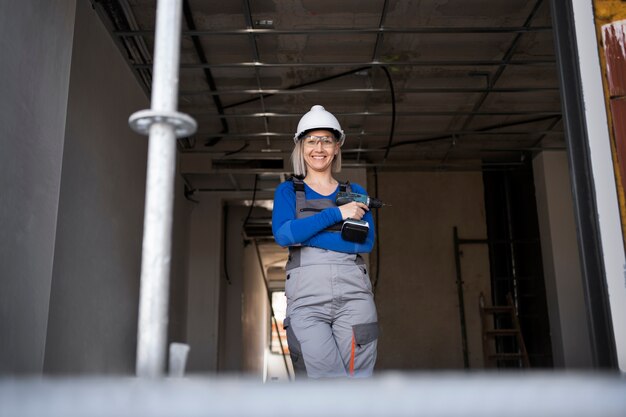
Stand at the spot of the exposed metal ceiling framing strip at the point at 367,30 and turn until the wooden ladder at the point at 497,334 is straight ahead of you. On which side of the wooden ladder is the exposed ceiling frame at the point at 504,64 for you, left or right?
right

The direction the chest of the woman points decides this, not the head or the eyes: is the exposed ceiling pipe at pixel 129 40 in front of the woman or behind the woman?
behind

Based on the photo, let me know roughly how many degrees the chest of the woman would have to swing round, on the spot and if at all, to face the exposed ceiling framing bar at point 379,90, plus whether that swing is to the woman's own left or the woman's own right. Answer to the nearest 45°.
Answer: approximately 180°

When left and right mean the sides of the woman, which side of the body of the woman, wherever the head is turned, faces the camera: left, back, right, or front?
front

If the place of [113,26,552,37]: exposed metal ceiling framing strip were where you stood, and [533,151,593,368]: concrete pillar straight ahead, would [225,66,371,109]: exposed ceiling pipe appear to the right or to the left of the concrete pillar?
left

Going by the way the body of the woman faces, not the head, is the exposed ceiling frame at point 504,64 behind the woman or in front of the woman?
behind

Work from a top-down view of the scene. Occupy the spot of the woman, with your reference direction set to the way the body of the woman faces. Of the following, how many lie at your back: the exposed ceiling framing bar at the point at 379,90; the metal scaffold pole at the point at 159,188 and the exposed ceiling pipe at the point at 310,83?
2

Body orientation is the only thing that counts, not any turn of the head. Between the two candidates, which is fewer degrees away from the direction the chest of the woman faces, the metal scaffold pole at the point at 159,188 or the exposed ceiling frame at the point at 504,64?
the metal scaffold pole

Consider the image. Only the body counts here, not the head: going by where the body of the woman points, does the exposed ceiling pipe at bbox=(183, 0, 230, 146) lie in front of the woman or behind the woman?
behind

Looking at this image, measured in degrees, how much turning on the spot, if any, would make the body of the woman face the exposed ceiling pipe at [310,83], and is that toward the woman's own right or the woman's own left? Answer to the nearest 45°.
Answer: approximately 180°

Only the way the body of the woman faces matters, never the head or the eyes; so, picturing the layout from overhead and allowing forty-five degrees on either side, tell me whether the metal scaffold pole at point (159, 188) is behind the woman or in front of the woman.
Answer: in front
